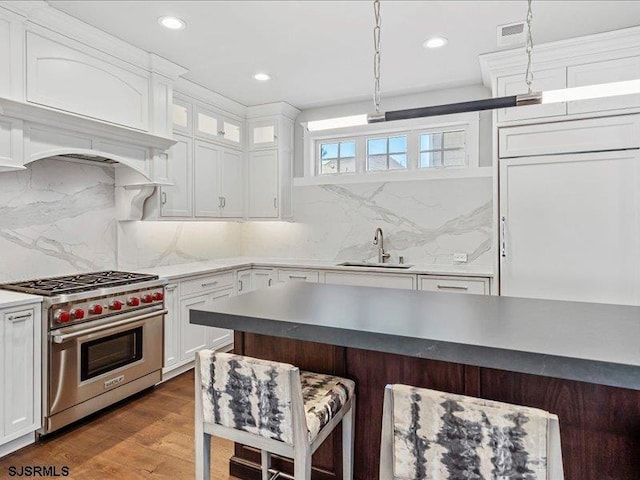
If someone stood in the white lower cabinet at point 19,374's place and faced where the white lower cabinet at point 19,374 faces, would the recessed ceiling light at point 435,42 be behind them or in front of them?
in front

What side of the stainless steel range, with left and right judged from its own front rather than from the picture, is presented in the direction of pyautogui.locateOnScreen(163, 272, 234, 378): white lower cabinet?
left

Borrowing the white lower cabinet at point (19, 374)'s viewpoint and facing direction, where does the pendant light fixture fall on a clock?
The pendant light fixture is roughly at 12 o'clock from the white lower cabinet.

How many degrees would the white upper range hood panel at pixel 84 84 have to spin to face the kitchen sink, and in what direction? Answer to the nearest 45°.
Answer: approximately 45° to its left

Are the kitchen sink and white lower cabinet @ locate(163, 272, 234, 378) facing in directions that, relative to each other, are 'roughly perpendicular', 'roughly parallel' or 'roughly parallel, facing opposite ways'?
roughly perpendicular

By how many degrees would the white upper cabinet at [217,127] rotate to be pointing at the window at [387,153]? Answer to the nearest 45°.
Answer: approximately 45° to its left

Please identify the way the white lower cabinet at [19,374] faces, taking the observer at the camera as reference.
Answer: facing the viewer and to the right of the viewer

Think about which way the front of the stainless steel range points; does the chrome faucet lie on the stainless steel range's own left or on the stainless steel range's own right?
on the stainless steel range's own left

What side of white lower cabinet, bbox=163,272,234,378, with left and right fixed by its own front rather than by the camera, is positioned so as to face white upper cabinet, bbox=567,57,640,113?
front

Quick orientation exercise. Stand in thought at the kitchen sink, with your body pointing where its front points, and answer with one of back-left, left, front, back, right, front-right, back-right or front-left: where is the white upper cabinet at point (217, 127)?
right

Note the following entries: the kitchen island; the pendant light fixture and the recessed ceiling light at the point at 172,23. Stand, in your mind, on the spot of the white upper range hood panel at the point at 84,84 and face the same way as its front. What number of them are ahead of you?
3

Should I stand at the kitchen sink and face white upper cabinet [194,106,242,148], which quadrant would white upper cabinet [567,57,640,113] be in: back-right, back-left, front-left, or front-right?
back-left
